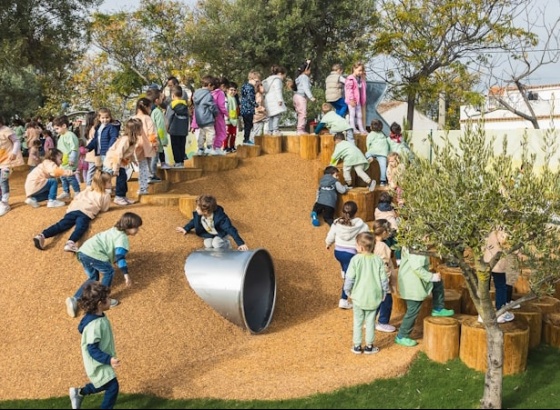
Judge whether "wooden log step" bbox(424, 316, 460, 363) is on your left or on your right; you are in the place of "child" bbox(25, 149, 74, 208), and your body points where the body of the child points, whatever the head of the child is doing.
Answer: on your right

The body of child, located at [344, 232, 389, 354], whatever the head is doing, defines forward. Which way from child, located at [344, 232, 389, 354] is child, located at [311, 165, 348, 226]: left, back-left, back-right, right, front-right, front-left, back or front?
front

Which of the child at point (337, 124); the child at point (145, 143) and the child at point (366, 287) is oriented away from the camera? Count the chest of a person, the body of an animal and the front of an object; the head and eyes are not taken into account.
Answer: the child at point (366, 287)

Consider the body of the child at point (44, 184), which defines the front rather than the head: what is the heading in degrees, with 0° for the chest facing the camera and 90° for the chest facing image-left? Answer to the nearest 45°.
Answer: approximately 270°

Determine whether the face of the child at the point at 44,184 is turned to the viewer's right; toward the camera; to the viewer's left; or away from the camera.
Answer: to the viewer's right

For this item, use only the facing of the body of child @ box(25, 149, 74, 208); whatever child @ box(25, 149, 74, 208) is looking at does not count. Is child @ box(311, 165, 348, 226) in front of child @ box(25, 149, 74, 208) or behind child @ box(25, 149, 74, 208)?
in front

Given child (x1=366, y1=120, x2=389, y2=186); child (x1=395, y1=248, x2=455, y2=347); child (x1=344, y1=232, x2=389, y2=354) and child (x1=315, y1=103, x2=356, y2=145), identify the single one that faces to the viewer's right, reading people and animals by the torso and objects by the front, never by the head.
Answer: child (x1=395, y1=248, x2=455, y2=347)

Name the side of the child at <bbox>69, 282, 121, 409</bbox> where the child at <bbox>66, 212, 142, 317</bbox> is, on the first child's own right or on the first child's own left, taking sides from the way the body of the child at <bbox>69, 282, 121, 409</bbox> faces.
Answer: on the first child's own left

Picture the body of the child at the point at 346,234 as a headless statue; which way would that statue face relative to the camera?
away from the camera

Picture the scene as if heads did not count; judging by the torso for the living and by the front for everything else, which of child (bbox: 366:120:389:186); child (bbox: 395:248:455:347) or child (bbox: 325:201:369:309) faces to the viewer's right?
child (bbox: 395:248:455:347)

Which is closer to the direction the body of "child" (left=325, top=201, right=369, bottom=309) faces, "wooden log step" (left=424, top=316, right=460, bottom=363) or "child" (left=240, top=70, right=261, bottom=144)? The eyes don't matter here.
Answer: the child

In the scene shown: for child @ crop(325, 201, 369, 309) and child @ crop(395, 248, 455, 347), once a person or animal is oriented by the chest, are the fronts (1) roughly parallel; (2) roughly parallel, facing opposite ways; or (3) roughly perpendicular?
roughly perpendicular
